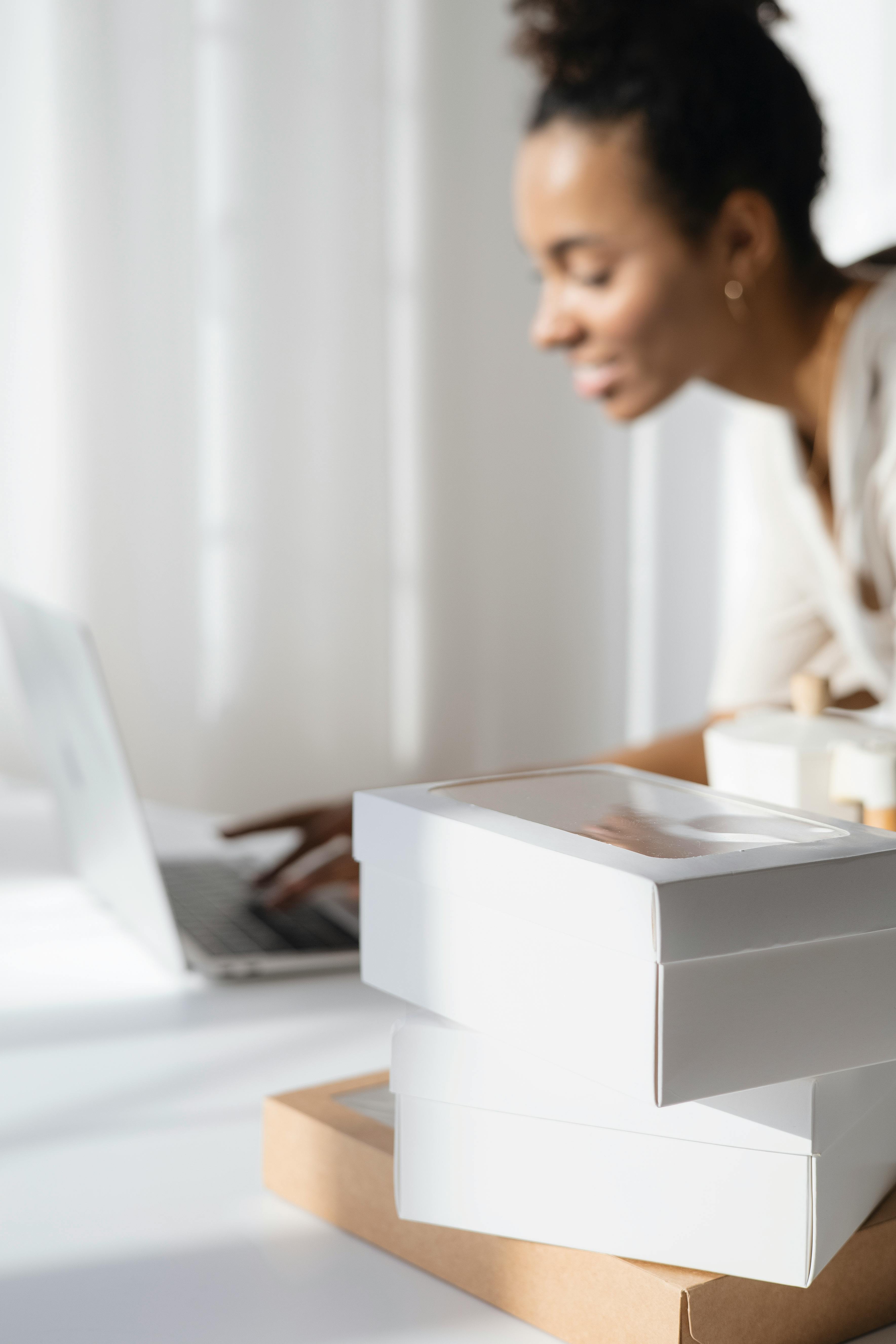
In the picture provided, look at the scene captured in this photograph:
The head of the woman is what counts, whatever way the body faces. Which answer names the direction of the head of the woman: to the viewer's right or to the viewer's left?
to the viewer's left

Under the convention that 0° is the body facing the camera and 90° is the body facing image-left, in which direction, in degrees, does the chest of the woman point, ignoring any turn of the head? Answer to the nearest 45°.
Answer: approximately 45°

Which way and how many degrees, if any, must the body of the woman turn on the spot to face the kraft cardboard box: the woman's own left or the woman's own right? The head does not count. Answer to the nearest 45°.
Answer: approximately 45° to the woman's own left

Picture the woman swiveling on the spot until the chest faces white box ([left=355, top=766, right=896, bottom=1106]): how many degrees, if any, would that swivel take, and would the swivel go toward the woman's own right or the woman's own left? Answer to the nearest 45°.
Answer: approximately 45° to the woman's own left

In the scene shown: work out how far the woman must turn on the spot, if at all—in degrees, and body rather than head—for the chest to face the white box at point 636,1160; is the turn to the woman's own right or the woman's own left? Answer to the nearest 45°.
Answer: approximately 45° to the woman's own left
